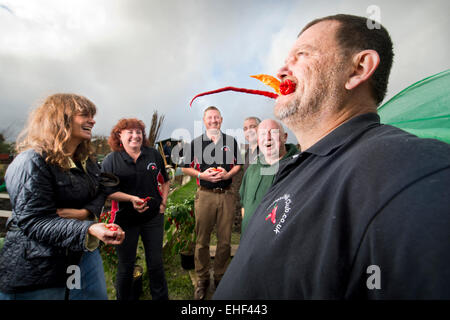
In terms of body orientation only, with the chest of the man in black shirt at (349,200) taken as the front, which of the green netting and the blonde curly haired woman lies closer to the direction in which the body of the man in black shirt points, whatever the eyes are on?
the blonde curly haired woman

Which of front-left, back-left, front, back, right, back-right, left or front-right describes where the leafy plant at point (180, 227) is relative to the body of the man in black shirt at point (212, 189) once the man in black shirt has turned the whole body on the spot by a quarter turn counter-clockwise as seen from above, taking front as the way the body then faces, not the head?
back-left

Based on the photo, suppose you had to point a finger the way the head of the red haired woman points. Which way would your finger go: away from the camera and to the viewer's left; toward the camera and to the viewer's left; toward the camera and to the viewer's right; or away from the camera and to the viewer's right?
toward the camera and to the viewer's right

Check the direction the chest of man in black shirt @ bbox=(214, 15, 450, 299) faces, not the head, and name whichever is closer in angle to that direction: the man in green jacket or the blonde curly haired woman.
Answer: the blonde curly haired woman

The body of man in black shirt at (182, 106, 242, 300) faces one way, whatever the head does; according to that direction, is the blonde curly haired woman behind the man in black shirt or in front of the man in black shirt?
in front

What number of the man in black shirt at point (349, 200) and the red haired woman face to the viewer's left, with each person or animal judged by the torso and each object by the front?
1

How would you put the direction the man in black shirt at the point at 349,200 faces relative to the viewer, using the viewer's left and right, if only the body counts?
facing to the left of the viewer

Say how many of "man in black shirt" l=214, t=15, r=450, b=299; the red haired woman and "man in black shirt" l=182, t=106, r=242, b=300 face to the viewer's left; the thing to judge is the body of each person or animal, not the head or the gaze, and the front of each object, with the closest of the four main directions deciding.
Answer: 1

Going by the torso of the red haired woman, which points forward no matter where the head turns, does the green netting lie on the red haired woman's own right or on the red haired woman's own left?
on the red haired woman's own left

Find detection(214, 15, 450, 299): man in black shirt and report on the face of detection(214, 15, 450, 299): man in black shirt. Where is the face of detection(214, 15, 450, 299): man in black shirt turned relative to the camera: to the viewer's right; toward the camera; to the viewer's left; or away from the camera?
to the viewer's left
